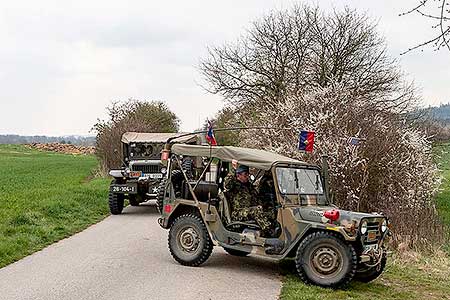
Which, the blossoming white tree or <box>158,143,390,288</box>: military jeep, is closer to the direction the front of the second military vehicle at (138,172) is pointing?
the military jeep

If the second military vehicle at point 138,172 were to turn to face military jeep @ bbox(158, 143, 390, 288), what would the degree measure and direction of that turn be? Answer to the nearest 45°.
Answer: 0° — it already faces it

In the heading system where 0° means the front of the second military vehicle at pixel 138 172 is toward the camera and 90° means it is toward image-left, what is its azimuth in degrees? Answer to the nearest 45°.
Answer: approximately 0°

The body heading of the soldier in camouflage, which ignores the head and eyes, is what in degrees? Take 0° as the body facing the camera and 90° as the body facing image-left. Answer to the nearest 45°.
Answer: approximately 315°

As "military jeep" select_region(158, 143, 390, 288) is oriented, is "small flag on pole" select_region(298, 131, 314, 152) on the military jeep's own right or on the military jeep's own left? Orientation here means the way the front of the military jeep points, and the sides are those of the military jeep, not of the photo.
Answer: on the military jeep's own left

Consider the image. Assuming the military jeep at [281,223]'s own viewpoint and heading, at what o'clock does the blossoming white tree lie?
The blossoming white tree is roughly at 8 o'clock from the military jeep.

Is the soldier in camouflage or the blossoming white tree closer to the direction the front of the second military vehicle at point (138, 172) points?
the soldier in camouflage

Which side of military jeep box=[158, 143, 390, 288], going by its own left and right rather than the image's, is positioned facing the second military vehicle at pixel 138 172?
back

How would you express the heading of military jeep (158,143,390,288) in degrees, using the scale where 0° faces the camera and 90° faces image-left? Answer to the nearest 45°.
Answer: approximately 315°

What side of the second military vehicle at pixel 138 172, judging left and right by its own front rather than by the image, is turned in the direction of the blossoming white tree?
left
